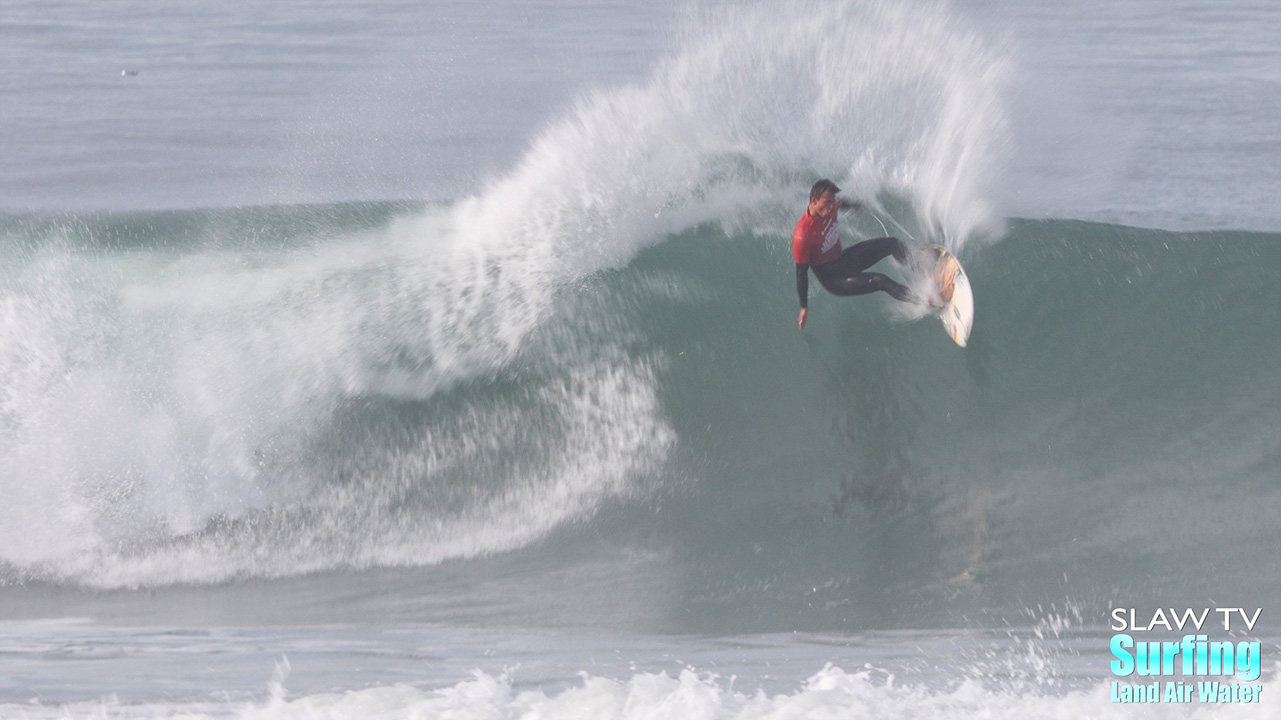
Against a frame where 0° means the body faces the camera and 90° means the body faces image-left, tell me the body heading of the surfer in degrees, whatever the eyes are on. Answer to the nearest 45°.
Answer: approximately 315°
